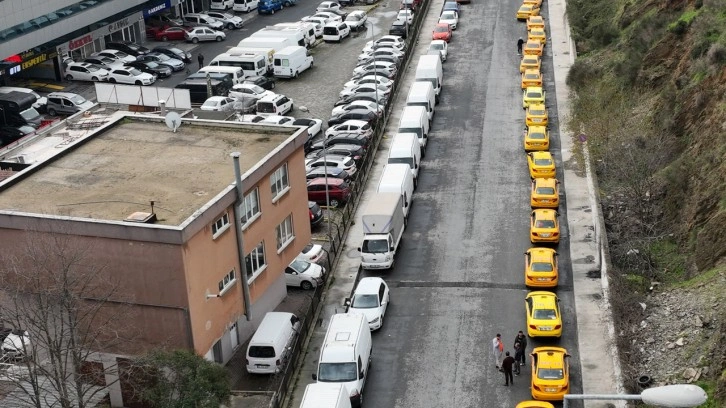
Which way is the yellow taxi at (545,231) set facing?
away from the camera

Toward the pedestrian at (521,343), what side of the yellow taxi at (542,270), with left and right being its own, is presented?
back

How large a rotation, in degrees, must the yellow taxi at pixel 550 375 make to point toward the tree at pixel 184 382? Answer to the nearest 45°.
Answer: approximately 135° to its left

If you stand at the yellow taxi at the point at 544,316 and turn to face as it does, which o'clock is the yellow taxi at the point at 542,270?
the yellow taxi at the point at 542,270 is roughly at 12 o'clock from the yellow taxi at the point at 544,316.

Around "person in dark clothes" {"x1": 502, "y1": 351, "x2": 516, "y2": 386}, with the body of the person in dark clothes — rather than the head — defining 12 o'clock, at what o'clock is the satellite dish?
The satellite dish is roughly at 10 o'clock from the person in dark clothes.

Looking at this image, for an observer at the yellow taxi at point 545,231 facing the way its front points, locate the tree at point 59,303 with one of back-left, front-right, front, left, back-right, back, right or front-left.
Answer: back-left

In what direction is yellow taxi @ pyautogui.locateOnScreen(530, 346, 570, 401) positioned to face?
away from the camera

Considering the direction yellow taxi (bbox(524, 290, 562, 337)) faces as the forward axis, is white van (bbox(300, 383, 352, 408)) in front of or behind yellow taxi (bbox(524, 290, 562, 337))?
behind

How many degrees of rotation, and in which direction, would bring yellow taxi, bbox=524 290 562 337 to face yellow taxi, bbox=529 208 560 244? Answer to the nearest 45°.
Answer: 0° — it already faces it

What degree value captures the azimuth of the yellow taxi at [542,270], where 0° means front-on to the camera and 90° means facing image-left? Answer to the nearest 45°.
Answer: approximately 180°
